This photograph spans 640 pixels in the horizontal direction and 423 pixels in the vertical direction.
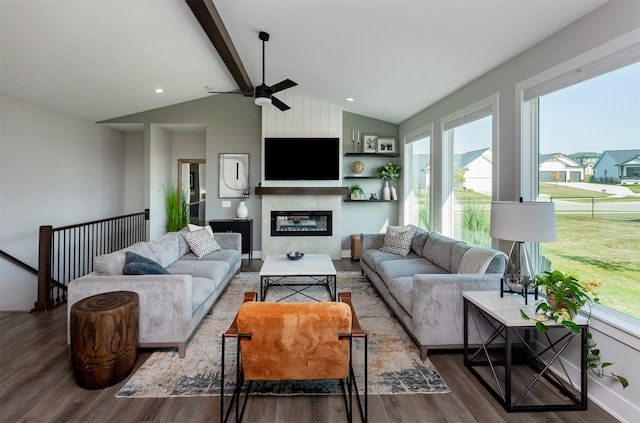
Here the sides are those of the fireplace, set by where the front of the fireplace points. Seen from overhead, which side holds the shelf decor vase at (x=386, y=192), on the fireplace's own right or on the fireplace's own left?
on the fireplace's own left

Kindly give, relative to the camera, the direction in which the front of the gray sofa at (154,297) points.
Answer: facing to the right of the viewer

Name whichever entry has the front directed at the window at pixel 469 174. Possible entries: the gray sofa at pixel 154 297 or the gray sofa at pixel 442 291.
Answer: the gray sofa at pixel 154 297

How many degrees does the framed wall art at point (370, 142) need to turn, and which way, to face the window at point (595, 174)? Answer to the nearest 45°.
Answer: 0° — it already faces it

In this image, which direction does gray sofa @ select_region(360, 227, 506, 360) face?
to the viewer's left
